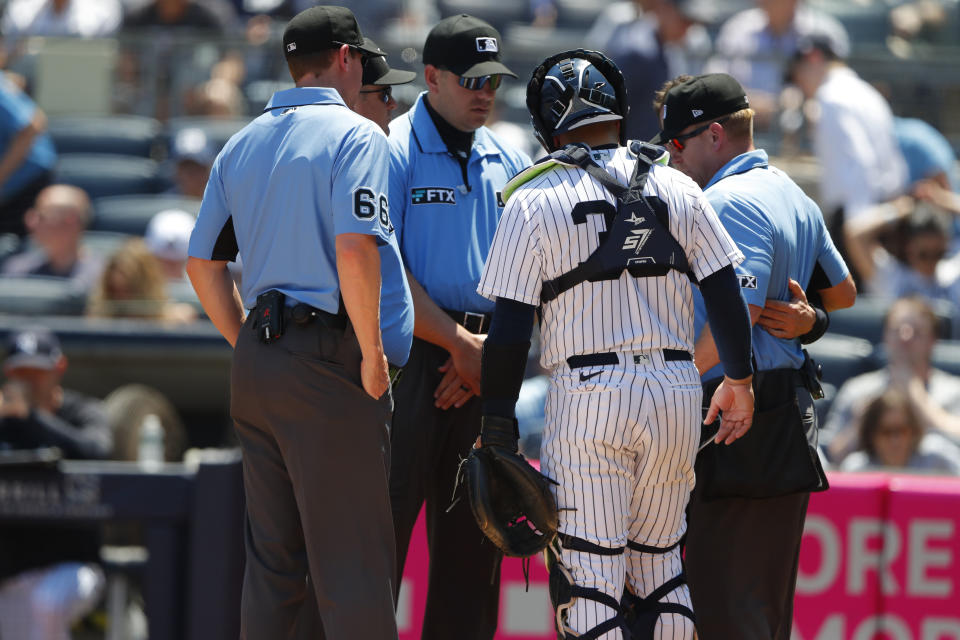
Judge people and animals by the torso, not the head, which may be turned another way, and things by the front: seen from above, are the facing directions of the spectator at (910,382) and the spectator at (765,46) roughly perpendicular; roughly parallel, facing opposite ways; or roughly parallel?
roughly parallel

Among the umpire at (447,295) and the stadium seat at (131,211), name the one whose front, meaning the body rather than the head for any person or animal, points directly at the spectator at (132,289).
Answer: the stadium seat

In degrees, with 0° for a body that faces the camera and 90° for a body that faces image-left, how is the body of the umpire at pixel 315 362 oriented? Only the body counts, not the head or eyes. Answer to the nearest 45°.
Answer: approximately 225°

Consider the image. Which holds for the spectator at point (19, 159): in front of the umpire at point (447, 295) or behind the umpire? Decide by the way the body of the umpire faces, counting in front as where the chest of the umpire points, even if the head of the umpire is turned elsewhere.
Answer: behind

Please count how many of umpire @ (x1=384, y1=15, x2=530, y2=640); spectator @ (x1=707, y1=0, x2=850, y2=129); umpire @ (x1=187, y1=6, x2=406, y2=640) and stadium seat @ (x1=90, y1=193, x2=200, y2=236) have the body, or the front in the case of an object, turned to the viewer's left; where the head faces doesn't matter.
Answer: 0

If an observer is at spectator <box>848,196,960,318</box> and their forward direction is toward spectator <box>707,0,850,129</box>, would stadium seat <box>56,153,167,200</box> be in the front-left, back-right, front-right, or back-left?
front-left

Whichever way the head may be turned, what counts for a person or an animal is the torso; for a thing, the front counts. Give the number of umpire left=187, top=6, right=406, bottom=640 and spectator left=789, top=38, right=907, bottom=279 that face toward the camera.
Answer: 0

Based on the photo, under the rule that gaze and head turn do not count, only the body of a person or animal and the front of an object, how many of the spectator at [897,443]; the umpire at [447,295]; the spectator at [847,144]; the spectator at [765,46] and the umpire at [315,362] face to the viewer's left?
1

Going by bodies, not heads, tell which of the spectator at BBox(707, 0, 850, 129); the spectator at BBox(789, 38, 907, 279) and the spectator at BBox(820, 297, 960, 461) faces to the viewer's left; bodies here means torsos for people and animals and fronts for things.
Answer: the spectator at BBox(789, 38, 907, 279)

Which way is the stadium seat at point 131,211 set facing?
toward the camera

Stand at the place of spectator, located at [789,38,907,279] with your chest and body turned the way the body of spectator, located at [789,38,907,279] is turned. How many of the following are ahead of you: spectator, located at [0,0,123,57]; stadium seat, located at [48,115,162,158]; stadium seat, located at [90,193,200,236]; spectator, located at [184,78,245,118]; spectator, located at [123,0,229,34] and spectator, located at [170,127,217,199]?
6

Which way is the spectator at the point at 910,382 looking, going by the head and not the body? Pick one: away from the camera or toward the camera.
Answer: toward the camera

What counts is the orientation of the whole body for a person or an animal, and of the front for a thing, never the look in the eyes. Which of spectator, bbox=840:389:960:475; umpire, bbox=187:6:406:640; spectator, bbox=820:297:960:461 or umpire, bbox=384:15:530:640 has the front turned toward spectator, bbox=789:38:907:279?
umpire, bbox=187:6:406:640

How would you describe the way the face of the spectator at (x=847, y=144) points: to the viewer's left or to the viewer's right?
to the viewer's left

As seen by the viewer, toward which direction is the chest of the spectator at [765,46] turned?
toward the camera

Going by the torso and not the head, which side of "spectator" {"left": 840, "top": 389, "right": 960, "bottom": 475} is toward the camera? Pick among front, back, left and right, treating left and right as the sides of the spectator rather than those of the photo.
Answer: front
